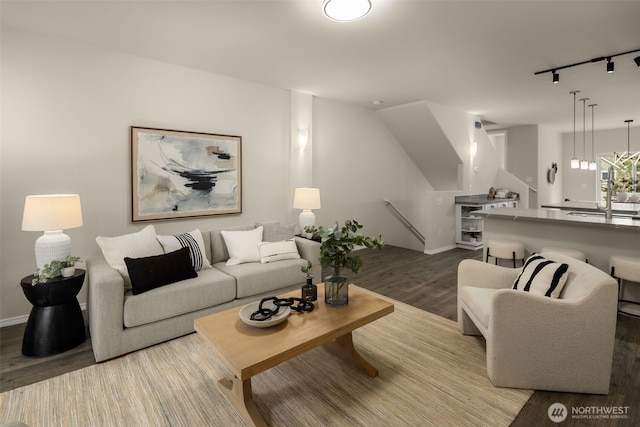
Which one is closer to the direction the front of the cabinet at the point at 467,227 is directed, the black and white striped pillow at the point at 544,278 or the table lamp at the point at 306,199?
the black and white striped pillow

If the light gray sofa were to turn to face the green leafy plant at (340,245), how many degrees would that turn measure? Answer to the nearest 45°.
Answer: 0° — it already faces it

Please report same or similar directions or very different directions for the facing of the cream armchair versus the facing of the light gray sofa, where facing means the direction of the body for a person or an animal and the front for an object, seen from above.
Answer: very different directions

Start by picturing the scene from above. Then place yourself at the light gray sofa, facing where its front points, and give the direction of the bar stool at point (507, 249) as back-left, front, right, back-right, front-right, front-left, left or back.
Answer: front-left

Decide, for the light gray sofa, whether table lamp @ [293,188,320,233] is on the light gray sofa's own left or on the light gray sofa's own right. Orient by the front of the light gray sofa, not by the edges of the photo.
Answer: on the light gray sofa's own left

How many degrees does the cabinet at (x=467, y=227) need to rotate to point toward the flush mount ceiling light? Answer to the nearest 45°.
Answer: approximately 45° to its right

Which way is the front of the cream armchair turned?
to the viewer's left
